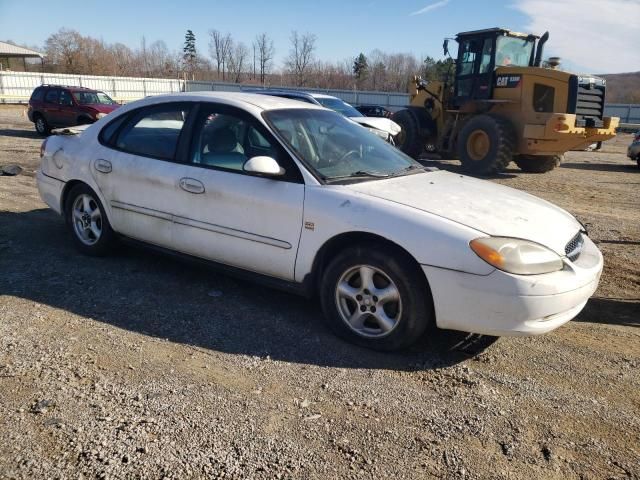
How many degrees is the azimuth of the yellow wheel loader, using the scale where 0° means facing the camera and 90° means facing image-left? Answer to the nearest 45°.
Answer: approximately 135°

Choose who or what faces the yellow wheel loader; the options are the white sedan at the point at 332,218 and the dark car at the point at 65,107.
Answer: the dark car

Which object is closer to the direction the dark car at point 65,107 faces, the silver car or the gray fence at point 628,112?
the silver car

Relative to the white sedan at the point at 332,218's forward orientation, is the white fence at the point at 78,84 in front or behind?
behind

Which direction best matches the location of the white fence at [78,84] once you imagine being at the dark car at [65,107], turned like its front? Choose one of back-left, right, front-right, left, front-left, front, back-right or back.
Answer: back-left

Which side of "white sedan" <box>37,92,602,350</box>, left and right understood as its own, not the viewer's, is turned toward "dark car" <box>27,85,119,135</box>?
back

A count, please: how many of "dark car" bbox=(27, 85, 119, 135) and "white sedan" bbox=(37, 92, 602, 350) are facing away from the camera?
0

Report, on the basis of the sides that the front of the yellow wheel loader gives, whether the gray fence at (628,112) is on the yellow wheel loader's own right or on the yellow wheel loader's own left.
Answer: on the yellow wheel loader's own right

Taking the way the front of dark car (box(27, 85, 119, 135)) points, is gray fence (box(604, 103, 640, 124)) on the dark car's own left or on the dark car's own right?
on the dark car's own left

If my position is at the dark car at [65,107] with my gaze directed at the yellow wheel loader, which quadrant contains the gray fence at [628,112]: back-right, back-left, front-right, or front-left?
front-left

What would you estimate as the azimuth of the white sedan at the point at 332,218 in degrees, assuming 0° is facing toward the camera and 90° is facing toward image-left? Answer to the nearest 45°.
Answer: approximately 315°

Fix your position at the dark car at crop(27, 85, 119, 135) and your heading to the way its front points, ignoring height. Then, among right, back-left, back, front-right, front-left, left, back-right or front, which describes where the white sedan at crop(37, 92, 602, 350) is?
front-right

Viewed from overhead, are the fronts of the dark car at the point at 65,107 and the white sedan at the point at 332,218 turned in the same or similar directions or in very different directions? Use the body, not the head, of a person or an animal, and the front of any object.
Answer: same or similar directions

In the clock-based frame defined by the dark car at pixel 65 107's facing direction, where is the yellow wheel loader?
The yellow wheel loader is roughly at 12 o'clock from the dark car.

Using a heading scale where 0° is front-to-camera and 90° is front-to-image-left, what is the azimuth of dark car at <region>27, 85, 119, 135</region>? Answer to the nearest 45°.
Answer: approximately 315°

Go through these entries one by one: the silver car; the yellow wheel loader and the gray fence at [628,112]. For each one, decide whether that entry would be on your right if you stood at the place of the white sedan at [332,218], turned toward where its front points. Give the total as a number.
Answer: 0
